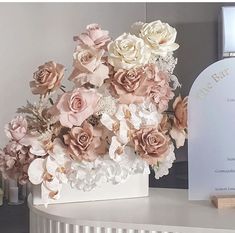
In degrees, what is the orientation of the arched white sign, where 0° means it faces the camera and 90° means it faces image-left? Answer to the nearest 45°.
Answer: approximately 0°
